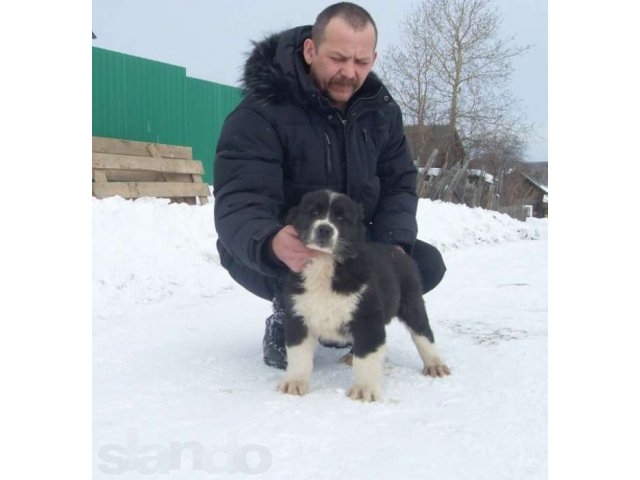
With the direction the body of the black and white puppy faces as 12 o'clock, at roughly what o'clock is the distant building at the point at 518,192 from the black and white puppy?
The distant building is roughly at 5 o'clock from the black and white puppy.

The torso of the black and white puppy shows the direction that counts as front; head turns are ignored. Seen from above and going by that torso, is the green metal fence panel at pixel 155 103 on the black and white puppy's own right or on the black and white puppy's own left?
on the black and white puppy's own right

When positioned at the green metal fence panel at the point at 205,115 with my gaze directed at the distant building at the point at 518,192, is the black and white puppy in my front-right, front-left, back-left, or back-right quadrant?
back-right

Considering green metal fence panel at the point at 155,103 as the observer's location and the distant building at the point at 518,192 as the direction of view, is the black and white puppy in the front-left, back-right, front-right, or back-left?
back-right

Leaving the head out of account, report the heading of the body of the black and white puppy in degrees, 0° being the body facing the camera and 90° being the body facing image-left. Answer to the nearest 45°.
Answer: approximately 45°

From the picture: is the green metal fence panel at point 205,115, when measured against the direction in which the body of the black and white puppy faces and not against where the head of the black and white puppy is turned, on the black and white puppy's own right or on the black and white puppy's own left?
on the black and white puppy's own right
